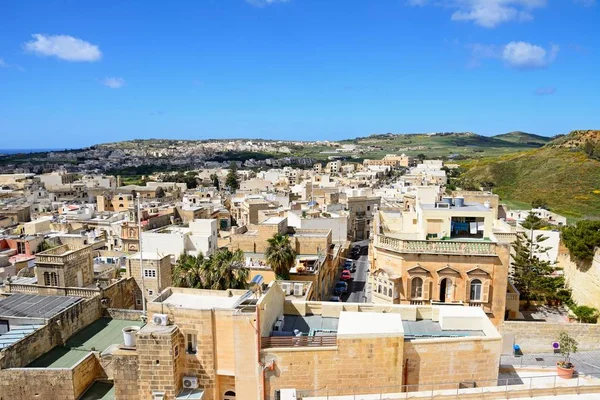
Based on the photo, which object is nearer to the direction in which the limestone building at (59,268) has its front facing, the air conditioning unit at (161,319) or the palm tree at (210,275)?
the air conditioning unit

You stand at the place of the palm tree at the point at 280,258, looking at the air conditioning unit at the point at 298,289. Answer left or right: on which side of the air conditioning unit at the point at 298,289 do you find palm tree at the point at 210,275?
right

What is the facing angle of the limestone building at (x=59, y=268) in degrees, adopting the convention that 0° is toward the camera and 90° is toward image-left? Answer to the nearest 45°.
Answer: approximately 45°

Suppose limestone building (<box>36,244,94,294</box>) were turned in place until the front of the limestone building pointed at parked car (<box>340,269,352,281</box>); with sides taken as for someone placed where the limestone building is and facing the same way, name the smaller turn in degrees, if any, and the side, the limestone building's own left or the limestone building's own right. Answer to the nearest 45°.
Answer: approximately 135° to the limestone building's own left

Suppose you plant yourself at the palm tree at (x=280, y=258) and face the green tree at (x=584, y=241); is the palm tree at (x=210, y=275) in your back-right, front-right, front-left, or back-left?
back-right

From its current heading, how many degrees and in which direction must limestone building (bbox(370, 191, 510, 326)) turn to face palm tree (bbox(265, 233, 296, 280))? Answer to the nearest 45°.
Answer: approximately 135° to its right

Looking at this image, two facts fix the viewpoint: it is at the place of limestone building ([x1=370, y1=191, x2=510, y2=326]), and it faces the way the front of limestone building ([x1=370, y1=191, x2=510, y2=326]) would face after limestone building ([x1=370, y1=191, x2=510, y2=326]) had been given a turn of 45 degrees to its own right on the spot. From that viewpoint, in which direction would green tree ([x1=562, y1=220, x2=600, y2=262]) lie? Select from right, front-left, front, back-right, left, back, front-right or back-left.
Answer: back

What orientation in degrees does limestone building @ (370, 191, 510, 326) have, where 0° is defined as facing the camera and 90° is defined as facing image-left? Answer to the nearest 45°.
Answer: approximately 0°

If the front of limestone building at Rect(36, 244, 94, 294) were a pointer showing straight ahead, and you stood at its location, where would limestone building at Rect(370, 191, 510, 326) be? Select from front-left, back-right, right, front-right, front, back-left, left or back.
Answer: left

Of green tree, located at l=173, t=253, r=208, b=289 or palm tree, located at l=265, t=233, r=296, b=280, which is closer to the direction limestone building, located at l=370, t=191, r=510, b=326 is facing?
the green tree
